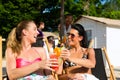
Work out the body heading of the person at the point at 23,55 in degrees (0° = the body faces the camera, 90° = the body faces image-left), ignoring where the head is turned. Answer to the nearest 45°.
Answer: approximately 315°

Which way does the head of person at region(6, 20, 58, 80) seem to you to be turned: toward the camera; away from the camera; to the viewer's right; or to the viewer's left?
to the viewer's right

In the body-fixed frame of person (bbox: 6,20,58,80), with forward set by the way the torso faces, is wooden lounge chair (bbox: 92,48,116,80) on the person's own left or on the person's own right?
on the person's own left

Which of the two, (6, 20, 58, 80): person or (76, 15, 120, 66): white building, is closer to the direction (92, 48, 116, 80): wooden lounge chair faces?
the person

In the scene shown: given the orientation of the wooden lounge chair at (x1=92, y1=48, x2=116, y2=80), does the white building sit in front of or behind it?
behind

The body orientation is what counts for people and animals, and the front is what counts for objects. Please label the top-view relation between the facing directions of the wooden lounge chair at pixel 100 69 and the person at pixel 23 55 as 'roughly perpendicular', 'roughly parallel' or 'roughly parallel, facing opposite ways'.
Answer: roughly perpendicular
